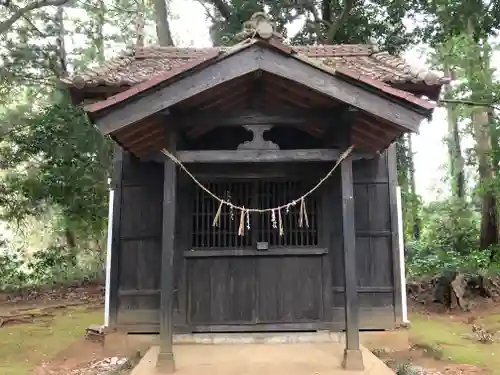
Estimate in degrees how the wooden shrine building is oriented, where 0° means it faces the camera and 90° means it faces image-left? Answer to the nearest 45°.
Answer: approximately 0°
